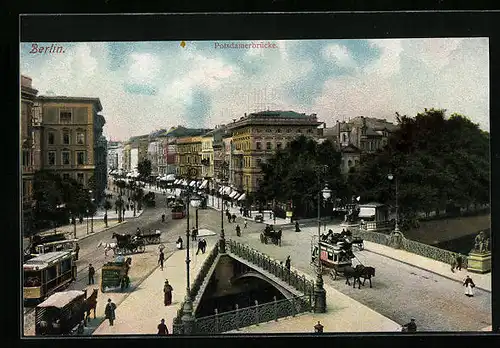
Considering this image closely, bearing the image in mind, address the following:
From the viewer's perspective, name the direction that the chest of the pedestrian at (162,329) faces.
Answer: away from the camera

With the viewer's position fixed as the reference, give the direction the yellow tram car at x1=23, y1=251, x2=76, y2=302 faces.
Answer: facing the viewer and to the left of the viewer

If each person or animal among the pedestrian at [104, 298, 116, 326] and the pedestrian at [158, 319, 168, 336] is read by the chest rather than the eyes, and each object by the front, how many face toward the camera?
1

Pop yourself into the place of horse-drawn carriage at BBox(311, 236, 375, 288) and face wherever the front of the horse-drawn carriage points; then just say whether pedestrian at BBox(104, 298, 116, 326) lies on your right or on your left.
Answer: on your right

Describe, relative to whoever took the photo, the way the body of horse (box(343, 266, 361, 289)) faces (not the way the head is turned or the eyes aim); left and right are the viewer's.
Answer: facing the viewer and to the right of the viewer

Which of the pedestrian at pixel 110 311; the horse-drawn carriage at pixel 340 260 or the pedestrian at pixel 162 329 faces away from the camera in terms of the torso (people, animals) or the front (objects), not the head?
the pedestrian at pixel 162 329

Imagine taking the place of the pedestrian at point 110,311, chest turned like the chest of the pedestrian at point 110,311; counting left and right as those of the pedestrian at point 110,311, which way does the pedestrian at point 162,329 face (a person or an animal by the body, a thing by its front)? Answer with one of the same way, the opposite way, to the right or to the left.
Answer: the opposite way

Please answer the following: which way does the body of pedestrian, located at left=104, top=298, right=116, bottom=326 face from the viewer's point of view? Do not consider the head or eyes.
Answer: toward the camera

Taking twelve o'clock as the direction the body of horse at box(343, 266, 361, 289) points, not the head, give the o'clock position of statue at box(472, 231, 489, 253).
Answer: The statue is roughly at 10 o'clock from the horse.

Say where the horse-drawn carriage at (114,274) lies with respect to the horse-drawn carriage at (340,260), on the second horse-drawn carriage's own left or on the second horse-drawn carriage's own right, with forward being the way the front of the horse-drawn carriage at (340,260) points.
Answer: on the second horse-drawn carriage's own right
